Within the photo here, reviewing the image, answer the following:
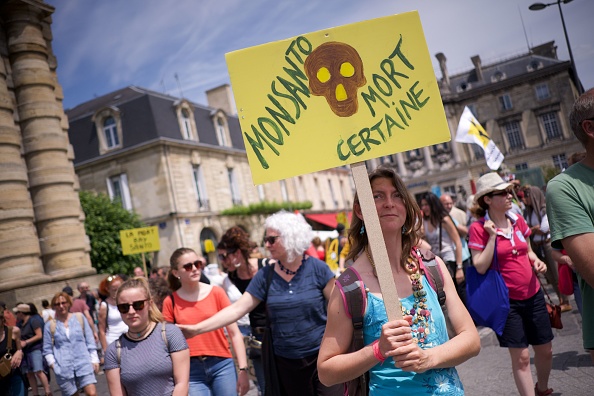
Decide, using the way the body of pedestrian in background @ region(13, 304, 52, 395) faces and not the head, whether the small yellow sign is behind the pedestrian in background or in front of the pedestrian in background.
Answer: behind

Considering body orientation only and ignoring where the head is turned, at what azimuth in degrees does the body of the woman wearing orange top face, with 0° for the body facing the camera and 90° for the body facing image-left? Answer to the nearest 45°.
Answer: approximately 0°

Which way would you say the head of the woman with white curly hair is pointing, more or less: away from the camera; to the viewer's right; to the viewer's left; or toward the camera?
to the viewer's left

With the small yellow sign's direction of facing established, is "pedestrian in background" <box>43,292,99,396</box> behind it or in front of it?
in front

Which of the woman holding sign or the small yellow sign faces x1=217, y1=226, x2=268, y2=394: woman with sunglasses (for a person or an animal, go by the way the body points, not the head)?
the small yellow sign

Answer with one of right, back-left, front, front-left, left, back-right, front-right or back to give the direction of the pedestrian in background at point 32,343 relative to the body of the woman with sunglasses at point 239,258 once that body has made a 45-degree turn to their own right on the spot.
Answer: front-right

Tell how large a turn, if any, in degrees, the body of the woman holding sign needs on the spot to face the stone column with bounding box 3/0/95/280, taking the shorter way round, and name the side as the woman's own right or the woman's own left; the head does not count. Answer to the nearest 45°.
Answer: approximately 135° to the woman's own right
